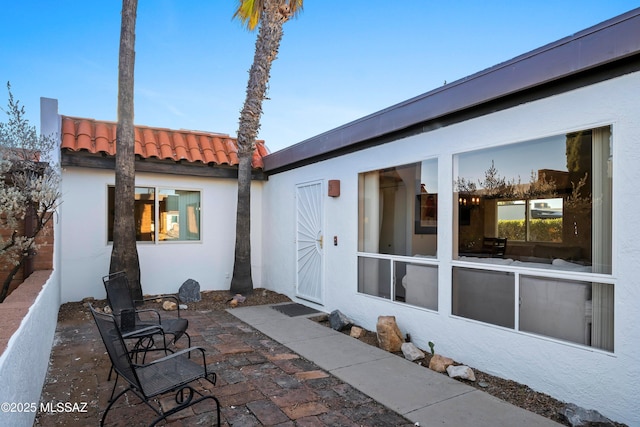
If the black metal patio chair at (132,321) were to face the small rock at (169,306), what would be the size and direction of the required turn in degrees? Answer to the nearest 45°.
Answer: approximately 135° to its left

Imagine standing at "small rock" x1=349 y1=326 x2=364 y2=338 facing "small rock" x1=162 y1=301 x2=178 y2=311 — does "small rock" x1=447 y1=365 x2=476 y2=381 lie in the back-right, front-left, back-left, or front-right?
back-left

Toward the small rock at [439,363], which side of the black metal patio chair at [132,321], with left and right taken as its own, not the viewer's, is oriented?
front

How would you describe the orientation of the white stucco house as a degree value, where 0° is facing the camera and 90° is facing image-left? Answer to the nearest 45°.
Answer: approximately 45°

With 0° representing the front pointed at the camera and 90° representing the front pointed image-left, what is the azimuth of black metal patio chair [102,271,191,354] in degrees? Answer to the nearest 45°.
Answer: approximately 315°

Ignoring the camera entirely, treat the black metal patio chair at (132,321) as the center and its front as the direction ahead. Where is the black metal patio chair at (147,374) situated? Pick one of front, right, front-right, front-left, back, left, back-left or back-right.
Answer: front-right

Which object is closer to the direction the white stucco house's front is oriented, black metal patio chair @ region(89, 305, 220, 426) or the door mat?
the black metal patio chair

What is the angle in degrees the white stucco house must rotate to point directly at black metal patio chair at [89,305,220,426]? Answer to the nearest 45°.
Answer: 0° — it already faces it

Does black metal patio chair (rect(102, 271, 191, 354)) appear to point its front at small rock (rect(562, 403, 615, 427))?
yes
